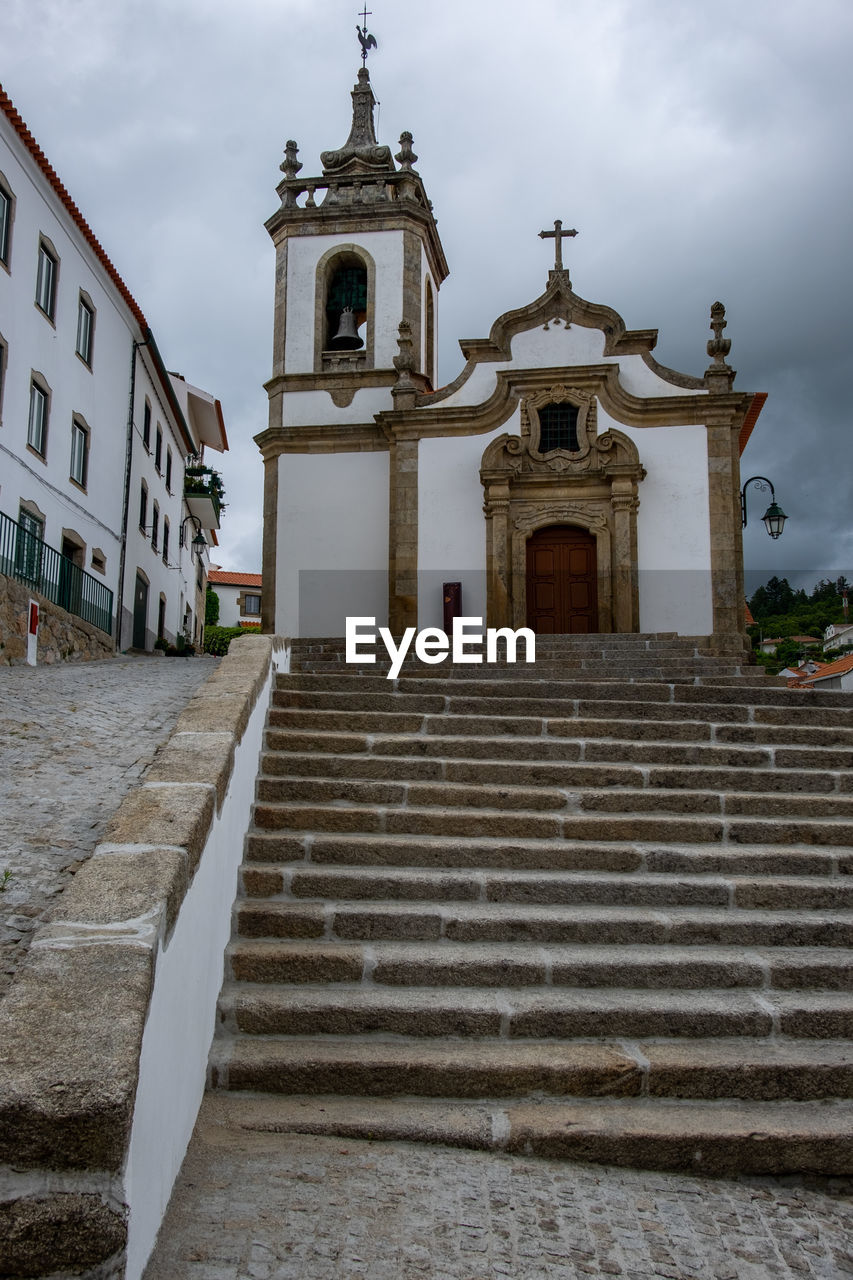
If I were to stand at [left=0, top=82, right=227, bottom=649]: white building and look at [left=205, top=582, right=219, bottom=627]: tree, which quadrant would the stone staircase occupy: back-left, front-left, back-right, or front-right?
back-right

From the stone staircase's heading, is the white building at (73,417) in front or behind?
behind

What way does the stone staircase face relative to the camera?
toward the camera

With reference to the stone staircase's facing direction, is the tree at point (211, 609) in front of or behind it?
behind
